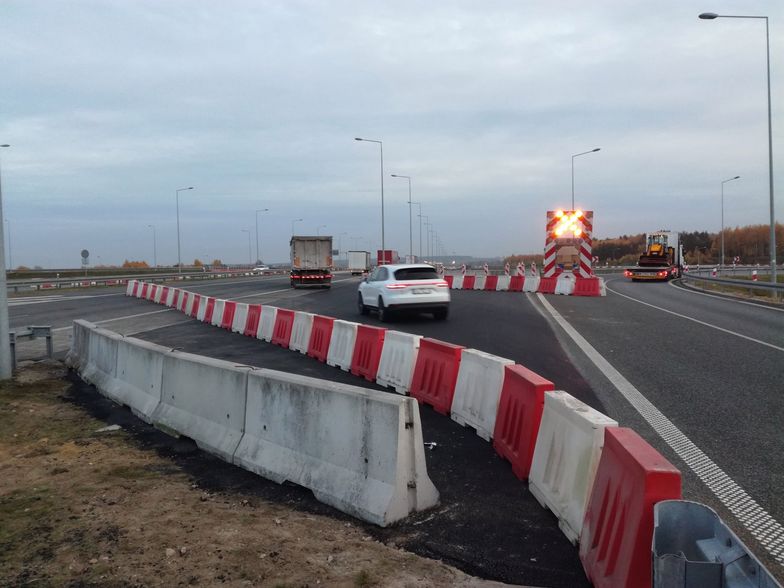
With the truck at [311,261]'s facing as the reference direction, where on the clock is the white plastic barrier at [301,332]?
The white plastic barrier is roughly at 6 o'clock from the truck.

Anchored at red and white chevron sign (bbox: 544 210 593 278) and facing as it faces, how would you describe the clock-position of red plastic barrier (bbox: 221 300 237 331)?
The red plastic barrier is roughly at 1 o'clock from the red and white chevron sign.

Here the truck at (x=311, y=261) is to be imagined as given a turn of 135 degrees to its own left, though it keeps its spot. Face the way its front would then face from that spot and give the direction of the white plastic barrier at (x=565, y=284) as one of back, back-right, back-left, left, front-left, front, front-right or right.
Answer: left

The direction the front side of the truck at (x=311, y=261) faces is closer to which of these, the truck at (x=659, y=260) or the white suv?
the truck

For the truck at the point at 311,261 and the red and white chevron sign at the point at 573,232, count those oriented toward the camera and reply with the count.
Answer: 1

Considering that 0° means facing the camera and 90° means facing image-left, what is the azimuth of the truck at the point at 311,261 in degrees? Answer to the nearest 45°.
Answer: approximately 180°

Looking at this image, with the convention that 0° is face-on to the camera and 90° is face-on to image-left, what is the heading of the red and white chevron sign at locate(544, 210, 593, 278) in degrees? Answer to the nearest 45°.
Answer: approximately 0°

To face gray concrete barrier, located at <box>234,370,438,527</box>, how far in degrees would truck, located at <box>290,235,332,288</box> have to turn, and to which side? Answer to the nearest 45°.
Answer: approximately 180°

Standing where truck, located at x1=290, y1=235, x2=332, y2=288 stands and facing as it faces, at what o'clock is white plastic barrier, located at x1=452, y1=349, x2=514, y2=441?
The white plastic barrier is roughly at 6 o'clock from the truck.

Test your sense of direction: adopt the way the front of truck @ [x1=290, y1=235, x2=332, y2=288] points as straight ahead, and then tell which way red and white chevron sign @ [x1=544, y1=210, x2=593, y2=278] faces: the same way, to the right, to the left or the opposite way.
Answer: the opposite way

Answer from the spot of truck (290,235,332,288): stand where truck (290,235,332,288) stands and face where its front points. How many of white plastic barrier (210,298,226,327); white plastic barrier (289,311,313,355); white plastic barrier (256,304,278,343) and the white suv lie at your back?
4

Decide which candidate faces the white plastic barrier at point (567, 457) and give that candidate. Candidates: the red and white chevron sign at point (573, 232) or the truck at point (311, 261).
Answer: the red and white chevron sign

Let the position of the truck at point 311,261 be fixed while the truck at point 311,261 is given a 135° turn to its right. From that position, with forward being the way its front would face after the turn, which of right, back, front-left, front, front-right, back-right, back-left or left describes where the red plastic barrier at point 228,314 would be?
front-right

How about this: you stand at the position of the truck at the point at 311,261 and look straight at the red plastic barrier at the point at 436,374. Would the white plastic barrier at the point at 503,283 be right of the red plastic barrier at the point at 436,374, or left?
left
